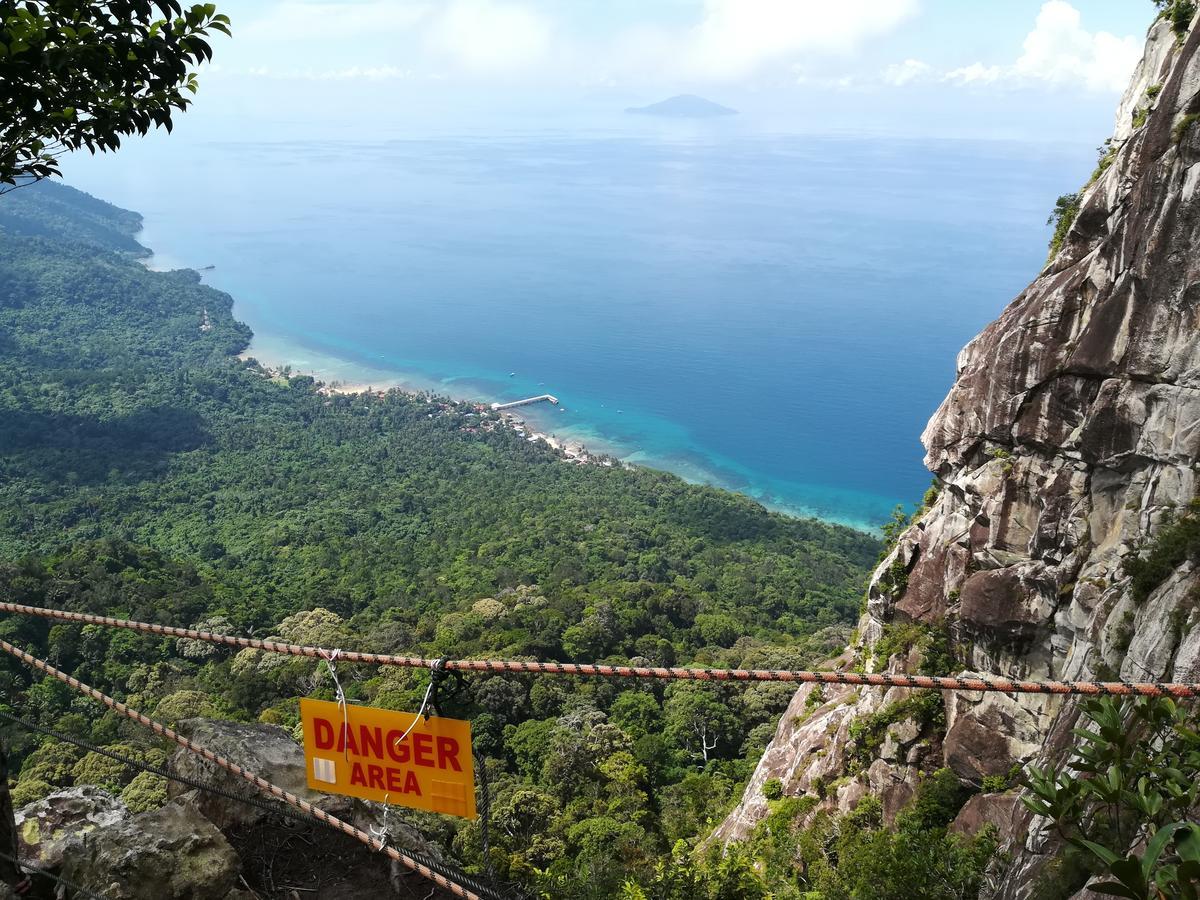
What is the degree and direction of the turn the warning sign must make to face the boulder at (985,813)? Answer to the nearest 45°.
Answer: approximately 135° to its left

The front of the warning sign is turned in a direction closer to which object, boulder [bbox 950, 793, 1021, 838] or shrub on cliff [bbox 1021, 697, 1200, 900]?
the shrub on cliff

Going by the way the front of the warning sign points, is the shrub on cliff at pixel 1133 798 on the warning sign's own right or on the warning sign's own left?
on the warning sign's own left

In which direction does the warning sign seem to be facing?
toward the camera

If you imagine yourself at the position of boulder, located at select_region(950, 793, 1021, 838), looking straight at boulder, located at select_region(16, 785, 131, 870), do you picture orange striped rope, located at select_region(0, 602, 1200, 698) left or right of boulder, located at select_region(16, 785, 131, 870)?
left
